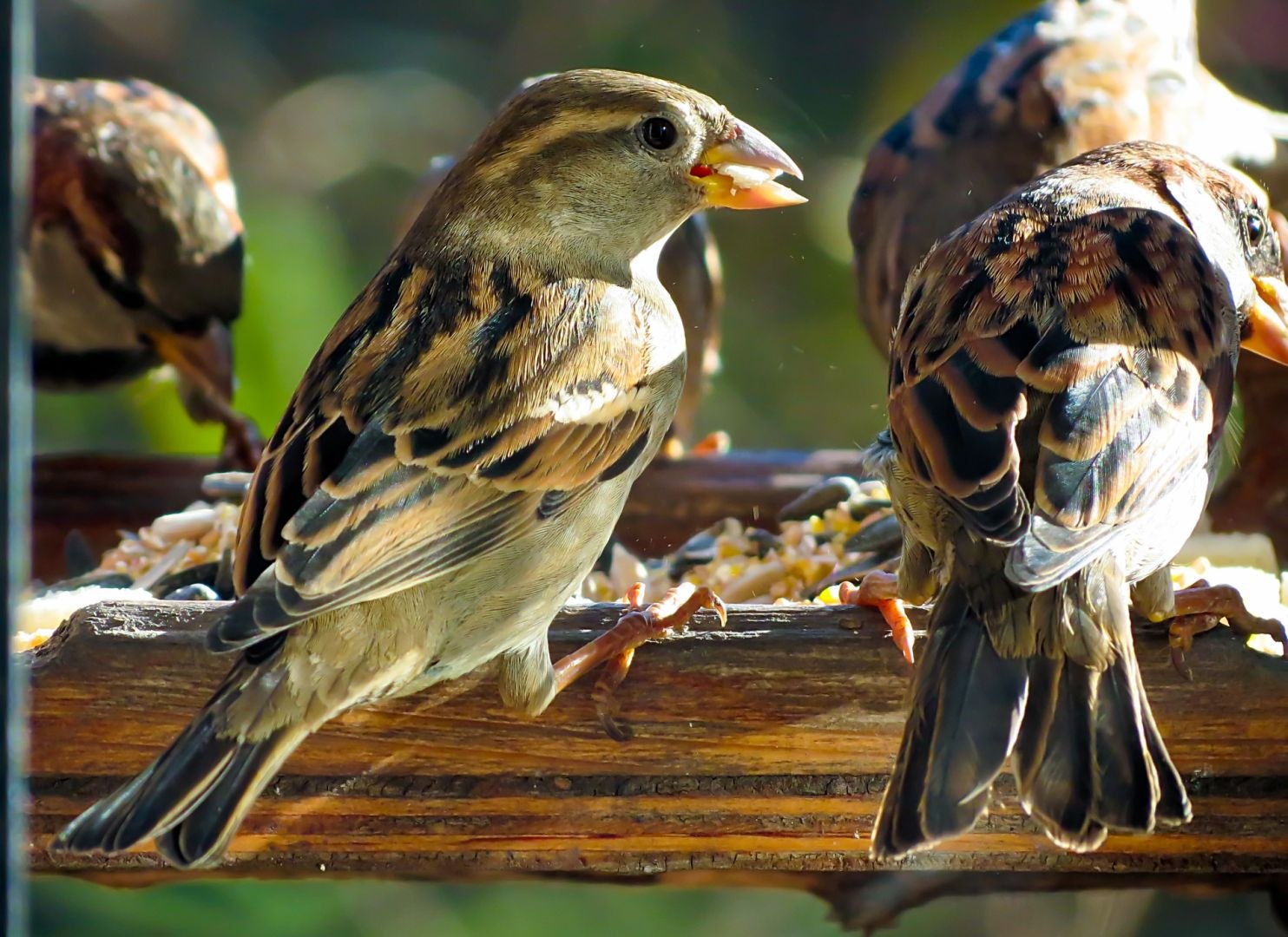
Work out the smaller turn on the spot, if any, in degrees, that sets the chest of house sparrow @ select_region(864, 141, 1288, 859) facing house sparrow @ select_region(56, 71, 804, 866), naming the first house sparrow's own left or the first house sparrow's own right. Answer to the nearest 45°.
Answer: approximately 90° to the first house sparrow's own left

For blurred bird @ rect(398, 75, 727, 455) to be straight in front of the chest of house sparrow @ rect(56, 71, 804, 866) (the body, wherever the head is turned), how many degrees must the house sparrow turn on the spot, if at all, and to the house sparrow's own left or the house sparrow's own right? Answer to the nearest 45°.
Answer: approximately 45° to the house sparrow's own left

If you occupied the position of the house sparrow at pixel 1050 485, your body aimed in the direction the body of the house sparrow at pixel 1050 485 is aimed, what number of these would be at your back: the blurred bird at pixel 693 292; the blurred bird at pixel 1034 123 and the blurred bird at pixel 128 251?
0

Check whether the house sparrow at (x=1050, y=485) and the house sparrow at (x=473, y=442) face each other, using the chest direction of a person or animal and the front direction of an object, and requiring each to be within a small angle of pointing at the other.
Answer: no

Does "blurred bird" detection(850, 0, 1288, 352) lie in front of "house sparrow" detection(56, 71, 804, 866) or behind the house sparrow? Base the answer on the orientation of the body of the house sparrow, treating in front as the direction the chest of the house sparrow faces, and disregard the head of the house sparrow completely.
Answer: in front

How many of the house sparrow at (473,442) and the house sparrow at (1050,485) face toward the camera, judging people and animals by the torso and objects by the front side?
0

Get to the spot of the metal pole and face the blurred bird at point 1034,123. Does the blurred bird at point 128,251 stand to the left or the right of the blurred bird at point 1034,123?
left

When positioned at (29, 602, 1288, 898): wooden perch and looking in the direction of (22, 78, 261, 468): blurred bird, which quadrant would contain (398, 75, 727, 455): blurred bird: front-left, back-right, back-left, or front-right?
front-right

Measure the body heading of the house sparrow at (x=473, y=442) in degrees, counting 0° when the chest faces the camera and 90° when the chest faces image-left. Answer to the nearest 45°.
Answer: approximately 225°

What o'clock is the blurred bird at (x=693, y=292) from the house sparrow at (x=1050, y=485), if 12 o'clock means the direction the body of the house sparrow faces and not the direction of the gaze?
The blurred bird is roughly at 11 o'clock from the house sparrow.

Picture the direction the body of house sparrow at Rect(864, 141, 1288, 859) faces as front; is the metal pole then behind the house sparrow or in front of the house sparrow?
behind

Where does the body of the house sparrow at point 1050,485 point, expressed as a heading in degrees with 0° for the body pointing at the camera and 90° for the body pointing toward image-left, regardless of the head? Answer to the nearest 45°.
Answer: approximately 180°
